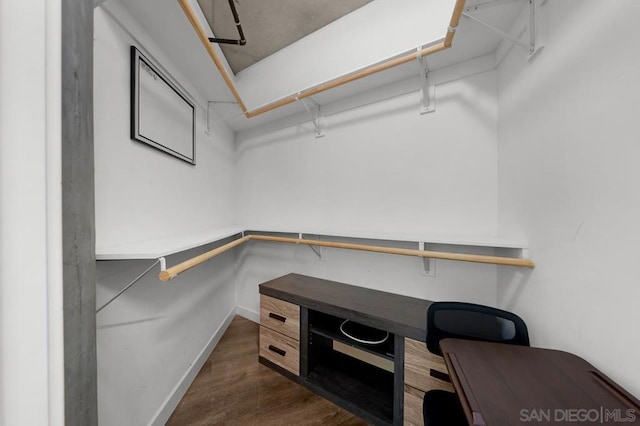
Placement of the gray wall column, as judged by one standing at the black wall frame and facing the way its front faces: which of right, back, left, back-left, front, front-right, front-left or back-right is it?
front-right

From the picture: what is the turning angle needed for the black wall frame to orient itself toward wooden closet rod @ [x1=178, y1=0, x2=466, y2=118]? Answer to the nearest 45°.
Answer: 0° — it already faces it

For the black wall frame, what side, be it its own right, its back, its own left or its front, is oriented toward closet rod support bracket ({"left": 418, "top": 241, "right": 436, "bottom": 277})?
front

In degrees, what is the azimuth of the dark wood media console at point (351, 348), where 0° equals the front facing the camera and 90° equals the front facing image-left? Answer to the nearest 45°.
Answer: approximately 45°

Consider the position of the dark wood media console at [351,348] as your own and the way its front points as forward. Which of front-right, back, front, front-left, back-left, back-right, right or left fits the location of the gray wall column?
front

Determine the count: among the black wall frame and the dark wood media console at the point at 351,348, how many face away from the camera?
0

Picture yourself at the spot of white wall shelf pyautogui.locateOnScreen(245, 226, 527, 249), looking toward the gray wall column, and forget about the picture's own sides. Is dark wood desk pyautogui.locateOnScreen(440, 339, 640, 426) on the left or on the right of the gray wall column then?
left

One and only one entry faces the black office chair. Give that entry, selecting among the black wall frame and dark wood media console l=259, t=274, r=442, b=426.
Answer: the black wall frame

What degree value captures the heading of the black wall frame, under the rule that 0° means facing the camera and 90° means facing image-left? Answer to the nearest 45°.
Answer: approximately 315°

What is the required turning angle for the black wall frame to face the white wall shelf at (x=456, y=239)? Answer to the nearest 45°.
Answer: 0° — it already faces it

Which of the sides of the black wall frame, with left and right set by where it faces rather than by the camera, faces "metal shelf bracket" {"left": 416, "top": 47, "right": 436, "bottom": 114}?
front

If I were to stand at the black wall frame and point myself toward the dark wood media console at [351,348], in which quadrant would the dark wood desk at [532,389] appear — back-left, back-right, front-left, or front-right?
front-right

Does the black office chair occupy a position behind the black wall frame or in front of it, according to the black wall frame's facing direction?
in front
